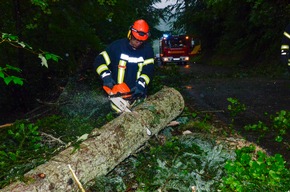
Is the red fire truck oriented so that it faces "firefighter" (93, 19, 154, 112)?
yes

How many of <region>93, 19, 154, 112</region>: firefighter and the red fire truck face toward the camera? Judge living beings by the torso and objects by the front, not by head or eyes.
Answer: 2

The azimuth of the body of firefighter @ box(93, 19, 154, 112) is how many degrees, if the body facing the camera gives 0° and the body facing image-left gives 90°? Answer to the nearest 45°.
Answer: approximately 0°

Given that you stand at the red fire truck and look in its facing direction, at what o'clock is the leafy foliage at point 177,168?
The leafy foliage is roughly at 12 o'clock from the red fire truck.

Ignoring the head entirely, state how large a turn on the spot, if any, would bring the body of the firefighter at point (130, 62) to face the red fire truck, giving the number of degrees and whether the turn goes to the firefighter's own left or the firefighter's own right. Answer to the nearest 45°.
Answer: approximately 180°
